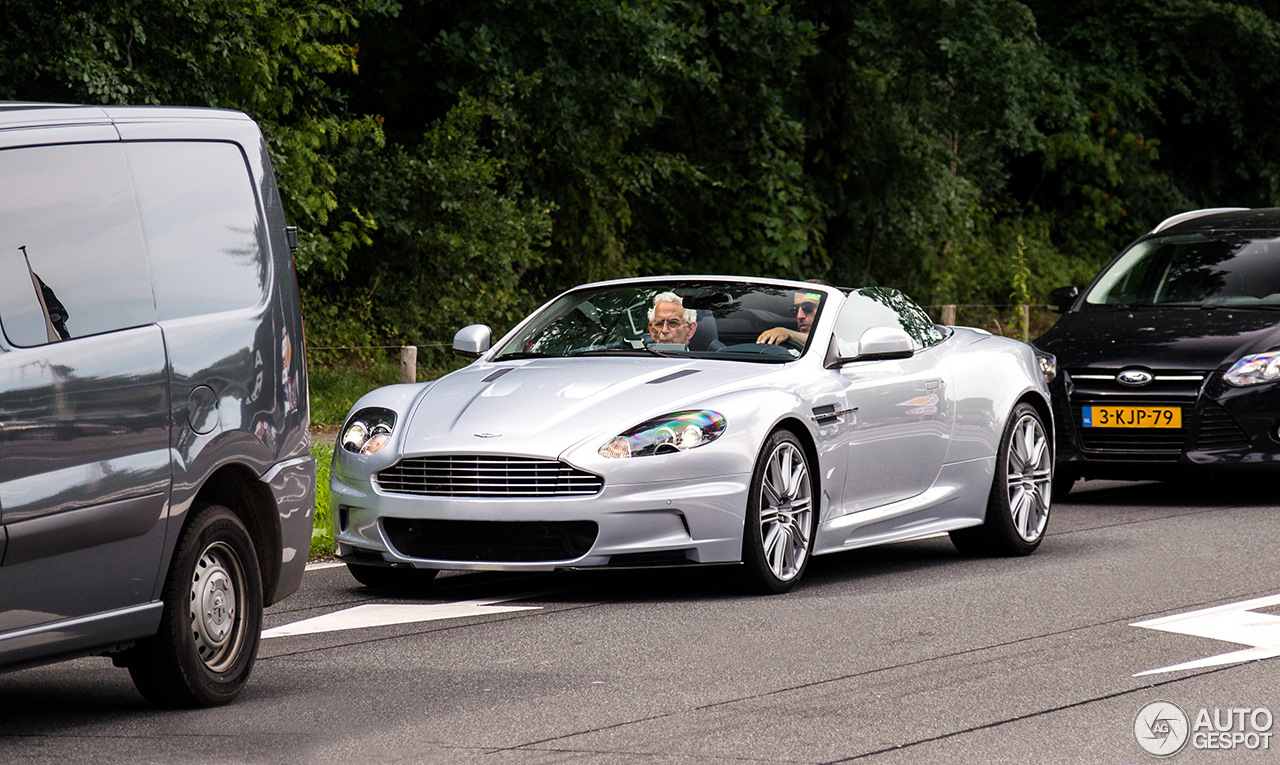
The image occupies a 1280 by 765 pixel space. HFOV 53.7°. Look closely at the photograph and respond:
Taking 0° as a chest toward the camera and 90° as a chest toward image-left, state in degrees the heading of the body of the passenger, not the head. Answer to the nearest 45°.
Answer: approximately 45°

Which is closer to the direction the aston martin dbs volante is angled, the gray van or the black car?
the gray van

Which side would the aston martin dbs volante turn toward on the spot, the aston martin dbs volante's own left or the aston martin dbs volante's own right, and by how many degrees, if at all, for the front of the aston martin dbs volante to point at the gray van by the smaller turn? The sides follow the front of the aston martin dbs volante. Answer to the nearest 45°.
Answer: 0° — it already faces it

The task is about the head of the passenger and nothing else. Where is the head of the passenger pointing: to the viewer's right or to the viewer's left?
to the viewer's left

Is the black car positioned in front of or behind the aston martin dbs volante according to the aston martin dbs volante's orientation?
behind

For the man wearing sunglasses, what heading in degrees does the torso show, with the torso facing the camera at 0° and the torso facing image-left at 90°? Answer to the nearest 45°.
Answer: approximately 45°
